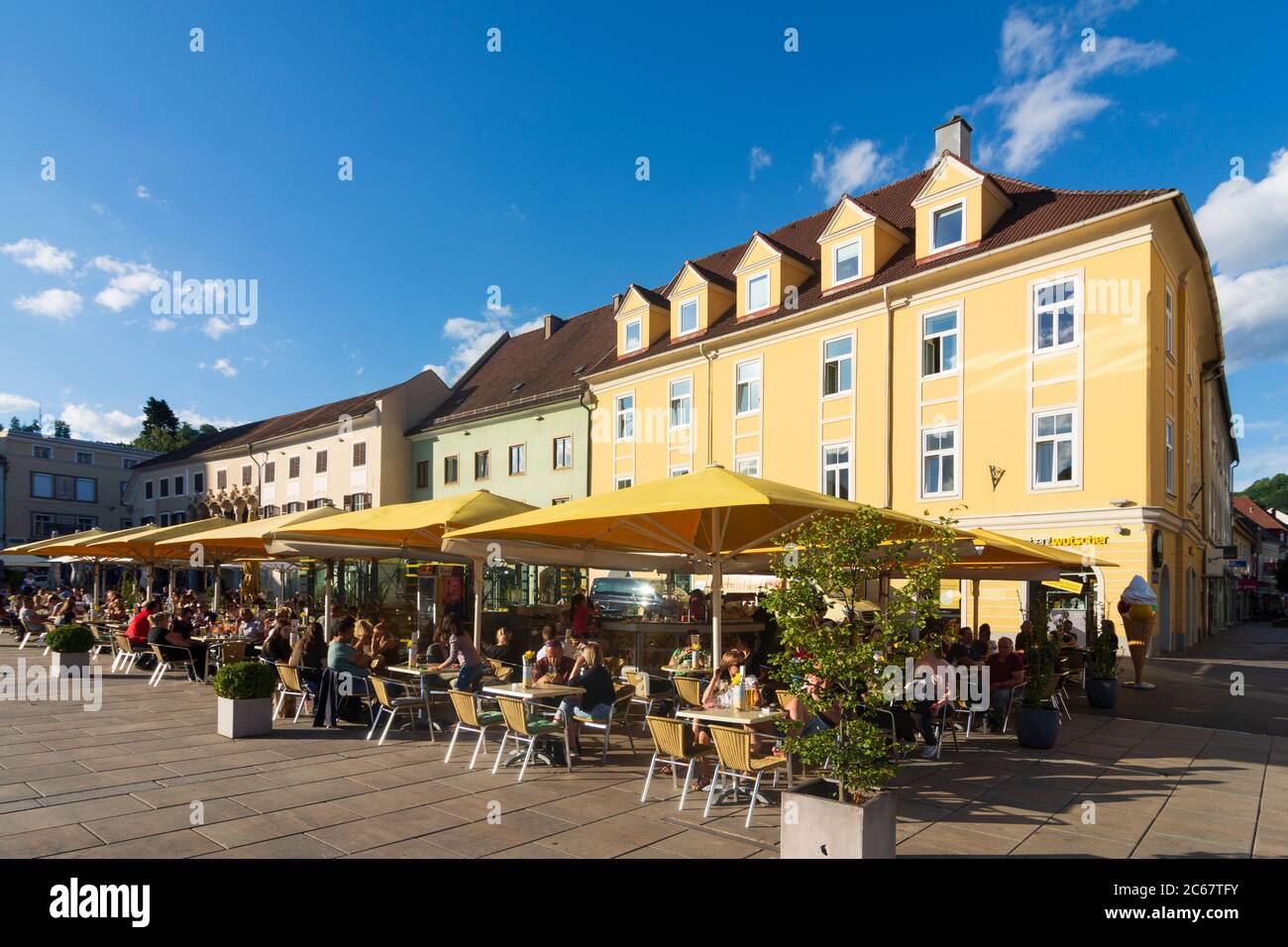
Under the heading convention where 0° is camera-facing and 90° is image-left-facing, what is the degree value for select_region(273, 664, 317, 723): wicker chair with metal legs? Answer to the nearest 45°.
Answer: approximately 225°

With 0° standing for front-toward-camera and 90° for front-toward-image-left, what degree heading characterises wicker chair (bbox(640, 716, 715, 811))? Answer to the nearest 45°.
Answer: approximately 225°

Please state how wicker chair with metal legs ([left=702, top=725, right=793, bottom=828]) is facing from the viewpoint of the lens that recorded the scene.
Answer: facing away from the viewer and to the right of the viewer

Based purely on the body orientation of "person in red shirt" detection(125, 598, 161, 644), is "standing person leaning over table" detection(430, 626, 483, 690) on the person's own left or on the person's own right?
on the person's own right

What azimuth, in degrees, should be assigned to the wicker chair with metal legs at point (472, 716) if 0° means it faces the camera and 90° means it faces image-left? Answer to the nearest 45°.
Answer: approximately 225°

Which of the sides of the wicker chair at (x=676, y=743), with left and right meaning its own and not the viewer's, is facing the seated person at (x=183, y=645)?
left

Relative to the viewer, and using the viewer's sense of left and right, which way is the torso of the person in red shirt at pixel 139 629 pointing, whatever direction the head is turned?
facing to the right of the viewer

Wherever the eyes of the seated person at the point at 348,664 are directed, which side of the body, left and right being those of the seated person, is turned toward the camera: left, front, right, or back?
right

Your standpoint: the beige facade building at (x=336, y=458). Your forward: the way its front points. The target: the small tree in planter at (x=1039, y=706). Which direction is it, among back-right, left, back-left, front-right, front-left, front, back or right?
front-left
